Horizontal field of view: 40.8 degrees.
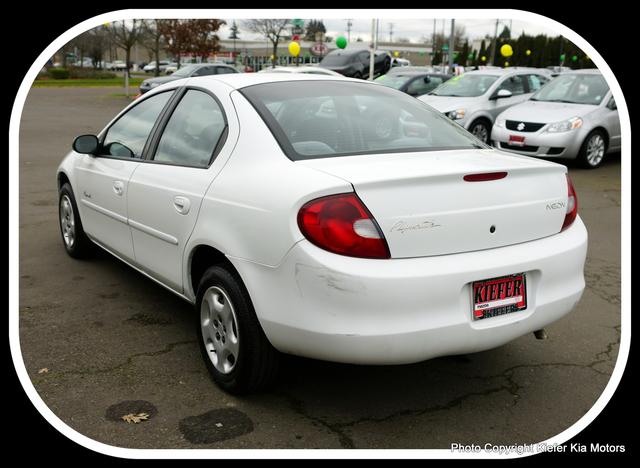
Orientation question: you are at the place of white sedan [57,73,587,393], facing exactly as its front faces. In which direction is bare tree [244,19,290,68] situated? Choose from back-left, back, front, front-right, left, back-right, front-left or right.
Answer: front-right

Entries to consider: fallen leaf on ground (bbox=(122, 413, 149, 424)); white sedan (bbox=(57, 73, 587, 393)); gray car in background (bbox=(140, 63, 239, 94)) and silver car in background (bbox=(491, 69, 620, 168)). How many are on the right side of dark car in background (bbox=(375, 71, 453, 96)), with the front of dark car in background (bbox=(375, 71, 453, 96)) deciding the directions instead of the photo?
1

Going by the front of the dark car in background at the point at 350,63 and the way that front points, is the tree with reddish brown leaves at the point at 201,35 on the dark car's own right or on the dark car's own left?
on the dark car's own right

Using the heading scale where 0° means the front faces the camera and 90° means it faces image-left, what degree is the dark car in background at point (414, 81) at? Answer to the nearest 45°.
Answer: approximately 45°

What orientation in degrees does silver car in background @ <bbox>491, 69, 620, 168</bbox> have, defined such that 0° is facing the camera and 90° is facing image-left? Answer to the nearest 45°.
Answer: approximately 45°

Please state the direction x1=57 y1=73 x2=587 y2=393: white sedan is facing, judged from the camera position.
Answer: facing away from the viewer and to the left of the viewer

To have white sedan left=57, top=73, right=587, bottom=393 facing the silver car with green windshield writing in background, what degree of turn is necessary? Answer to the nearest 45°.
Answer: approximately 45° to its right

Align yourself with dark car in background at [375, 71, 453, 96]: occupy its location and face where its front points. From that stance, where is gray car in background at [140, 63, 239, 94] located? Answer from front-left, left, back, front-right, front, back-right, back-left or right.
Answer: right

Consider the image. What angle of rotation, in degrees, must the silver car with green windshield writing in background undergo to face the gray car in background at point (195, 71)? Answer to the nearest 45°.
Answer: approximately 90° to its right

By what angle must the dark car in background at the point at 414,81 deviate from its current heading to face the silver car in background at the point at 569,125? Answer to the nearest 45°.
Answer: approximately 90° to its left
